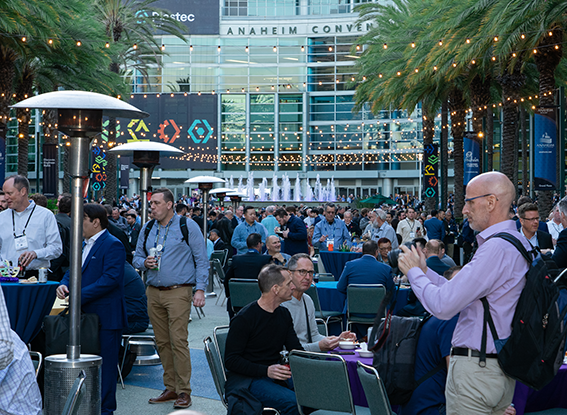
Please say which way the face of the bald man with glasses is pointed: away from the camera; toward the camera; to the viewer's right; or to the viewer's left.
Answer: to the viewer's left

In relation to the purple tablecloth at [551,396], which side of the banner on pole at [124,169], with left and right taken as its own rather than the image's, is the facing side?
front

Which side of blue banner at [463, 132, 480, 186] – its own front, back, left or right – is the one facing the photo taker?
front

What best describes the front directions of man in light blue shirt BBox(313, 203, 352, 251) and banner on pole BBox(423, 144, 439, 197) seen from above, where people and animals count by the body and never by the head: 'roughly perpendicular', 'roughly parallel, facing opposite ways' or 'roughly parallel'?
roughly parallel

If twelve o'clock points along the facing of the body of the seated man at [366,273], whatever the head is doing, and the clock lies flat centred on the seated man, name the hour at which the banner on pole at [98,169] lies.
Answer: The banner on pole is roughly at 11 o'clock from the seated man.

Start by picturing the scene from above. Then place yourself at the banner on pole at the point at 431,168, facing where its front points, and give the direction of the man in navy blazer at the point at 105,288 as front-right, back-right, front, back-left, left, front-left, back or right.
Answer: front

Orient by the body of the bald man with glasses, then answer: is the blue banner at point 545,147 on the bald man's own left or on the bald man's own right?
on the bald man's own right

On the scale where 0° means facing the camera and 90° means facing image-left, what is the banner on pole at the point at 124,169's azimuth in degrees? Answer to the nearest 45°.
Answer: approximately 0°

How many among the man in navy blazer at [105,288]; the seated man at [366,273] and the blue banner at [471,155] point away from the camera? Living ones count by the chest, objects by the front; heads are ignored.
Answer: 1

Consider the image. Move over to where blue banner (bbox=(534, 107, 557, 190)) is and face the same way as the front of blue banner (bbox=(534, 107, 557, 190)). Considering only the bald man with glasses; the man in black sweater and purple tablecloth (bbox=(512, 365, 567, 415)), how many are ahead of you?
3

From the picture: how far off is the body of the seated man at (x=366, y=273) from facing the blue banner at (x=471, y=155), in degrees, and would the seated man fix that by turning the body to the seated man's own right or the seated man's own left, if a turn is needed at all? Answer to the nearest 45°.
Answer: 0° — they already face it

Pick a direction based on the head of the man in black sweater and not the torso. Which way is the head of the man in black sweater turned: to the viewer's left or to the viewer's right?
to the viewer's right

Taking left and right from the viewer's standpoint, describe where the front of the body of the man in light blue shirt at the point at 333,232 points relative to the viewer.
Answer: facing the viewer

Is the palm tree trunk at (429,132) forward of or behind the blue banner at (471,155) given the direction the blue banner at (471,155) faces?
behind

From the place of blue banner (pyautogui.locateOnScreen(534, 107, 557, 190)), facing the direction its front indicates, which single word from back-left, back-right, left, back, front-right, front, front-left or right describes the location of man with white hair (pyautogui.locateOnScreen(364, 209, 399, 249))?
front-right

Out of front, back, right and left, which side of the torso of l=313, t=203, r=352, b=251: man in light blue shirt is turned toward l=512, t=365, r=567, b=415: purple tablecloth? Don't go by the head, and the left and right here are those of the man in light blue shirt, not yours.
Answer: front
